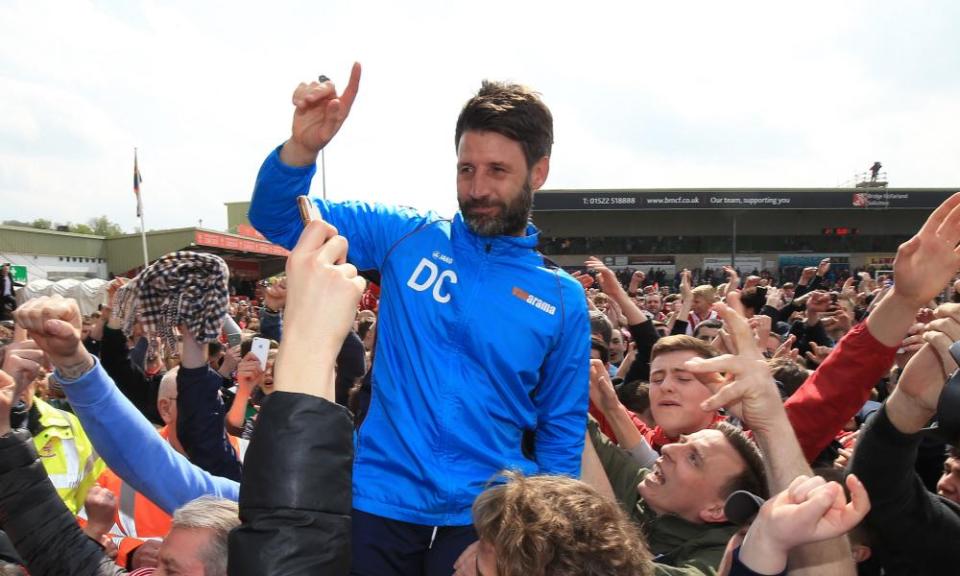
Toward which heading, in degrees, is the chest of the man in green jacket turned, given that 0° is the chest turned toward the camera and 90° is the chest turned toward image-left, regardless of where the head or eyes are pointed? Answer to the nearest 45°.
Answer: approximately 90°

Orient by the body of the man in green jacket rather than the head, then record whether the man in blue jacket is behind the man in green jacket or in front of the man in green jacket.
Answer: in front

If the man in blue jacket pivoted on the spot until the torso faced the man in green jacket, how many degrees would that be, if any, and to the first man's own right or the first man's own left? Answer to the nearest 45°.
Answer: approximately 90° to the first man's own left

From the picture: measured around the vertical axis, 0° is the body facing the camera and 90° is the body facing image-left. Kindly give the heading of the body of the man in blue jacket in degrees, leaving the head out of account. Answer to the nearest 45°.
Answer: approximately 0°
